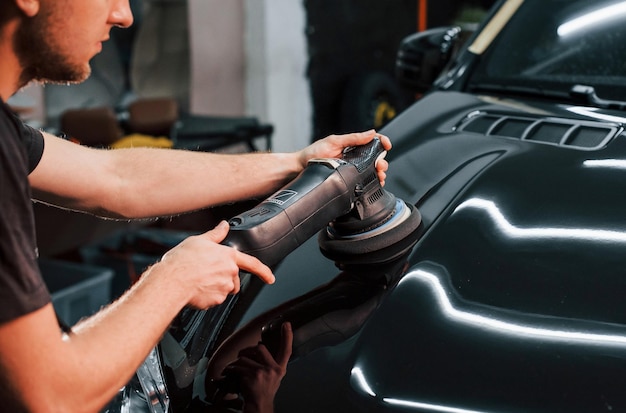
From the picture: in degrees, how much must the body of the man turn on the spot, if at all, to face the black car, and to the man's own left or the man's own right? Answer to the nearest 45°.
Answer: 0° — they already face it

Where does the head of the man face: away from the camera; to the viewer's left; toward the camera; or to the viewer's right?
to the viewer's right

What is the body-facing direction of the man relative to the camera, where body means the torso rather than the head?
to the viewer's right
